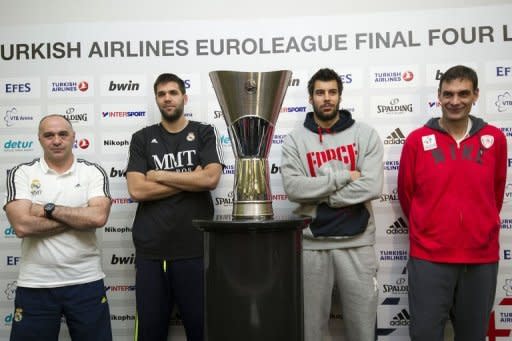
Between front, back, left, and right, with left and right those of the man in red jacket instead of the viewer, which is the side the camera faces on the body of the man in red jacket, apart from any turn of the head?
front

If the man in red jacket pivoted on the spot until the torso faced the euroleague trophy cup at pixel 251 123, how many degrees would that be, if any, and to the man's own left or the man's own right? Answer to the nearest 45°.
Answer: approximately 45° to the man's own right

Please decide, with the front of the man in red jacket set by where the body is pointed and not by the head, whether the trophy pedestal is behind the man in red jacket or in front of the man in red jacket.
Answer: in front
